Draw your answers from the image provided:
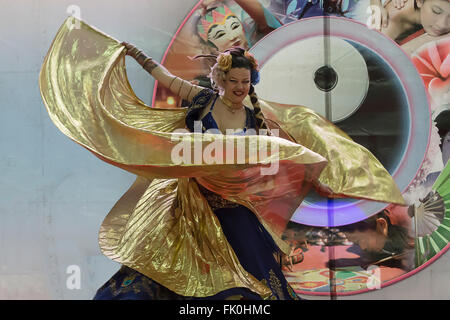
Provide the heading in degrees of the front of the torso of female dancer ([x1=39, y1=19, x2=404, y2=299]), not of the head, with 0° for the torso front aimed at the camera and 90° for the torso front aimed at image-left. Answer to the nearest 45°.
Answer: approximately 0°
